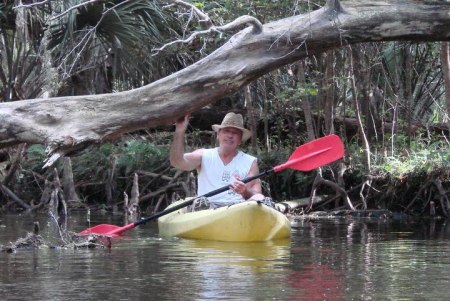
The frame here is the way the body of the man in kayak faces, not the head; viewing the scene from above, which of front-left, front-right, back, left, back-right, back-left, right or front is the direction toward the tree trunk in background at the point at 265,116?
back

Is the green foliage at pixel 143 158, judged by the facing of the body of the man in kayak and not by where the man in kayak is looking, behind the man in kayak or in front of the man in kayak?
behind

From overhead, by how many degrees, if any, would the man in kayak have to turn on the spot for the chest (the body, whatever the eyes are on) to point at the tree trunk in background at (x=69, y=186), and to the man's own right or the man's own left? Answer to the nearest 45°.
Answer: approximately 135° to the man's own right

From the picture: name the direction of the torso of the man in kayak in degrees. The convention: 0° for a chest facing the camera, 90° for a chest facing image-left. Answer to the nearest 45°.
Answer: approximately 0°
